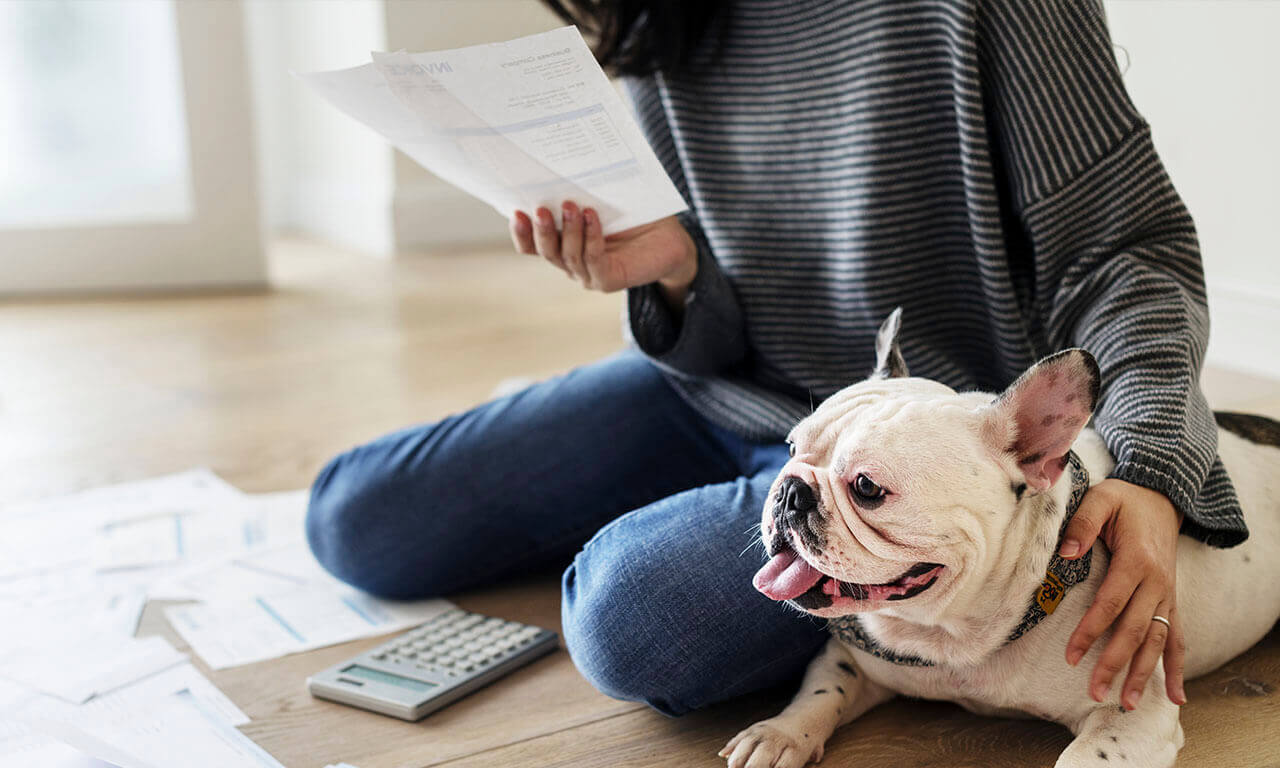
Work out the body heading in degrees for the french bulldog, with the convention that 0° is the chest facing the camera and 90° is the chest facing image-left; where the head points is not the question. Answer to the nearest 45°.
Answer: approximately 45°

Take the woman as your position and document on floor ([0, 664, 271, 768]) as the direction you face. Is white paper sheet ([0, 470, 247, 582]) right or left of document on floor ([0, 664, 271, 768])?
right

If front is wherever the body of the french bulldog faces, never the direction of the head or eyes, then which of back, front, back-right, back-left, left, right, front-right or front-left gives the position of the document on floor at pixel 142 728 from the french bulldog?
front-right

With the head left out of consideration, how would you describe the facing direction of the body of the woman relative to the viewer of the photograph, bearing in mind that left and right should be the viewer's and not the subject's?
facing the viewer and to the left of the viewer

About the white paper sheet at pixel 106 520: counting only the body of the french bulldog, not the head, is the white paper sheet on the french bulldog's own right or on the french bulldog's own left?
on the french bulldog's own right

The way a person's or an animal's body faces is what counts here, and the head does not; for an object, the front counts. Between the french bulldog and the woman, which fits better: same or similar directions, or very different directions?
same or similar directions

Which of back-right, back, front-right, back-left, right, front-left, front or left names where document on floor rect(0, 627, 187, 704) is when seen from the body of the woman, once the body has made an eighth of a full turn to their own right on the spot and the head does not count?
front
